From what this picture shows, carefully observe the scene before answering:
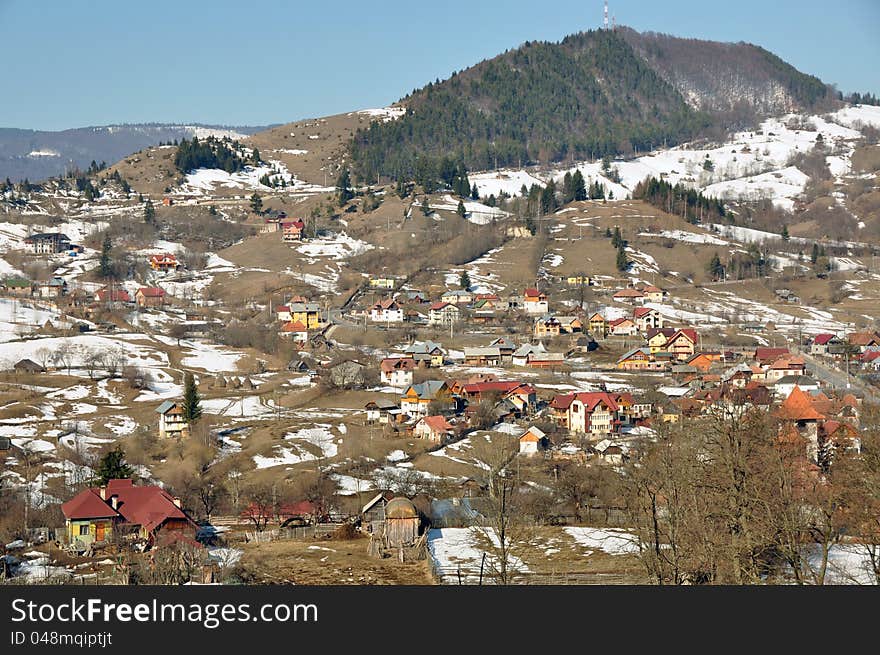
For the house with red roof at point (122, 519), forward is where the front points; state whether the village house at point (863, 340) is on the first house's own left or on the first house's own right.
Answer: on the first house's own left

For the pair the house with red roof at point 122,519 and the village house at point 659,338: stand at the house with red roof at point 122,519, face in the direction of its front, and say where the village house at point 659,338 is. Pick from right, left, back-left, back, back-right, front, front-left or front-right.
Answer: back-left

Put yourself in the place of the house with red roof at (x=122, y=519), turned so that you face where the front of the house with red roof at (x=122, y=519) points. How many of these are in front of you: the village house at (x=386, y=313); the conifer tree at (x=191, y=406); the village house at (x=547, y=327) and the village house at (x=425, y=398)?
0

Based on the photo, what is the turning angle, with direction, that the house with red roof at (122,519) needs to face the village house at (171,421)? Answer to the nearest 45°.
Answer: approximately 180°

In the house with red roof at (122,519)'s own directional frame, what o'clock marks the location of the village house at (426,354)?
The village house is roughly at 7 o'clock from the house with red roof.

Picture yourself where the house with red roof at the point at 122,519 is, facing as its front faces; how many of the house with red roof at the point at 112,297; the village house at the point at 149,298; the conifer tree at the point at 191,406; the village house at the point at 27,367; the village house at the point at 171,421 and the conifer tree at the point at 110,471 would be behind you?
6

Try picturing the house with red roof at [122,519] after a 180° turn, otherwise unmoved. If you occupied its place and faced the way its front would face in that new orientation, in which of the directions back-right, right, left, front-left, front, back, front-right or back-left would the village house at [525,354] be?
front-right

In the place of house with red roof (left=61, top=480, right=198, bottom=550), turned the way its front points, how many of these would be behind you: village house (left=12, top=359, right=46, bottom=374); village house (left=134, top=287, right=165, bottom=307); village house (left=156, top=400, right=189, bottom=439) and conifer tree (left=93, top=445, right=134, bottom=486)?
4

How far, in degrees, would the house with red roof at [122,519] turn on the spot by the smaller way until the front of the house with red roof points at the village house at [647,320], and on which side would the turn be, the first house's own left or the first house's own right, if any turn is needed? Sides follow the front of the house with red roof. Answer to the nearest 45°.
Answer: approximately 135° to the first house's own left

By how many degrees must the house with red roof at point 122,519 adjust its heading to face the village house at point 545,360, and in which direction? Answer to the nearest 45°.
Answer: approximately 135° to its left

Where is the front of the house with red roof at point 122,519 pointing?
toward the camera

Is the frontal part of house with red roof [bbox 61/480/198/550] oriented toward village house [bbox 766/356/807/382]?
no

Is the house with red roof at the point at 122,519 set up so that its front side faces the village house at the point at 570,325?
no

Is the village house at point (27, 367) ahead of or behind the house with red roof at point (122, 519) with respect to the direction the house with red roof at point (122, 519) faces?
behind

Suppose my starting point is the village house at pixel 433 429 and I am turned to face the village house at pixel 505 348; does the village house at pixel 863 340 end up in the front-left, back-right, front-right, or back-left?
front-right

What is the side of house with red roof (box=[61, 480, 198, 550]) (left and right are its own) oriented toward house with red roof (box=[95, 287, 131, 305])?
back

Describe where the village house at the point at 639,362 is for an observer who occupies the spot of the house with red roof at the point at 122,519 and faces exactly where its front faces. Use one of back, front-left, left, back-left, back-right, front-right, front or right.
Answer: back-left
